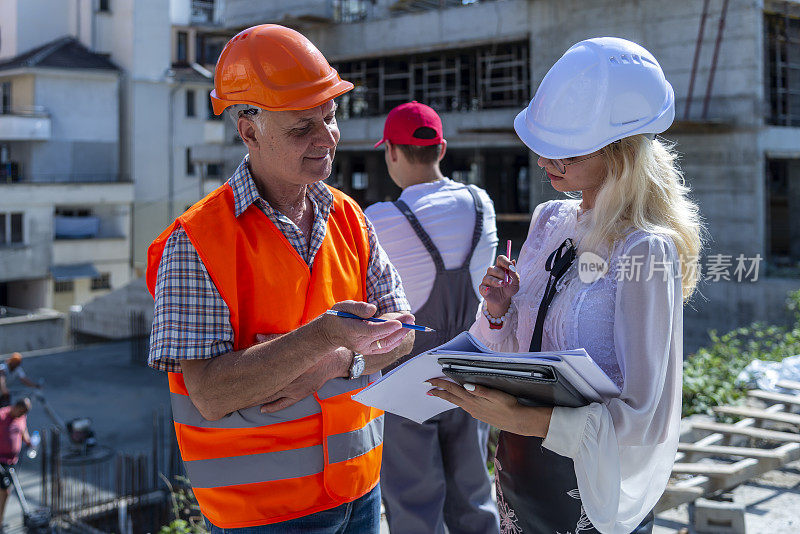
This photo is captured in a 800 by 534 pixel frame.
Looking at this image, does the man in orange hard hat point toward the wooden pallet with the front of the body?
no

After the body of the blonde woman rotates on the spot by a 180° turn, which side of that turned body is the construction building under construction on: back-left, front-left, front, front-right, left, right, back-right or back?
front-left

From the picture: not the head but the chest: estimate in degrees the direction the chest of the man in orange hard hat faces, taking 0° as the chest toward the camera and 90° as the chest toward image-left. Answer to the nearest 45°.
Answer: approximately 315°

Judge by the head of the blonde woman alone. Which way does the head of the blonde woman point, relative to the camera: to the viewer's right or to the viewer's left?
to the viewer's left

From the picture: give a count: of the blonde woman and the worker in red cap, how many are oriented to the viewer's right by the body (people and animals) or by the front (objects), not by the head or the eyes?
0

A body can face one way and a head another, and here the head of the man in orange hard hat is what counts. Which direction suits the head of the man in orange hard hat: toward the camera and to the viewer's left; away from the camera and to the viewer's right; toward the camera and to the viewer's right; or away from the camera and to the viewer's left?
toward the camera and to the viewer's right

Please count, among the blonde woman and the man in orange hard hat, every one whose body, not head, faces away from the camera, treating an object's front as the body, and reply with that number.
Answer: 0

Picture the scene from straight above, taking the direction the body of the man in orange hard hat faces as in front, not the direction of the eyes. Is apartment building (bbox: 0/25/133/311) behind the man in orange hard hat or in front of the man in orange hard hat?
behind

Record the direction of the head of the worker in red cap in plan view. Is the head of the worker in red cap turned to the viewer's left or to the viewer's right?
to the viewer's left

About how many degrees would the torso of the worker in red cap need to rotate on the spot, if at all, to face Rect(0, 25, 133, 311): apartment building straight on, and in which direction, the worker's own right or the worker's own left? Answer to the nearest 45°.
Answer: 0° — they already face it

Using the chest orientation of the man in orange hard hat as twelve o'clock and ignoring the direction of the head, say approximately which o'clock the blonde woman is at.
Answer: The blonde woman is roughly at 11 o'clock from the man in orange hard hat.

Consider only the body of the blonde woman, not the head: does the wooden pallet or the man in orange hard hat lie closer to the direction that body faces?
the man in orange hard hat

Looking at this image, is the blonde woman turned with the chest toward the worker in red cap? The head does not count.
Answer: no

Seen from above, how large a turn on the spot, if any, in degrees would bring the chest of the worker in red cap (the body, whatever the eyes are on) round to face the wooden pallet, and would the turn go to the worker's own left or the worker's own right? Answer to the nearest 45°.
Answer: approximately 90° to the worker's own right

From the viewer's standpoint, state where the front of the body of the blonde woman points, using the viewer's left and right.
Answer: facing the viewer and to the left of the viewer

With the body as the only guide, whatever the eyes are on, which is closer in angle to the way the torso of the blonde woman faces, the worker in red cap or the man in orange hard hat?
the man in orange hard hat
